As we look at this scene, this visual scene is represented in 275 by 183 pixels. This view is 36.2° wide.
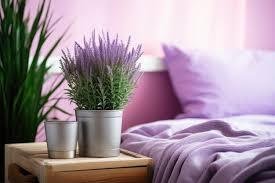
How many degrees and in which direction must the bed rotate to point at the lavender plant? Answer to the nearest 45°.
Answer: approximately 45° to its right

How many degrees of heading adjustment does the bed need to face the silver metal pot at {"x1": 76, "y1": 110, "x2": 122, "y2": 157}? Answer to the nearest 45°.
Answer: approximately 45° to its right

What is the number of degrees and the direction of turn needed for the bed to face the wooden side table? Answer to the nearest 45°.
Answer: approximately 45° to its right

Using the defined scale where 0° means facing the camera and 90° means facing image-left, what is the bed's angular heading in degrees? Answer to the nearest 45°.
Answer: approximately 0°
